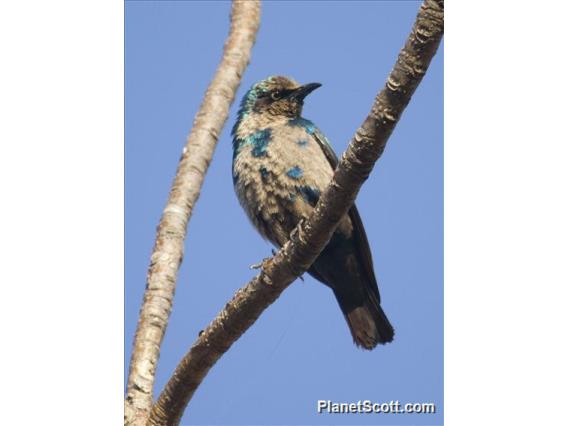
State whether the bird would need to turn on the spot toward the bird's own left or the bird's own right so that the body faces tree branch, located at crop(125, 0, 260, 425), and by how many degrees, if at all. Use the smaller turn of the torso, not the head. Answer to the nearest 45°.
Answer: approximately 45° to the bird's own right

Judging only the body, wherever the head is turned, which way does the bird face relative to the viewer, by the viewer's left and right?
facing the viewer and to the left of the viewer
